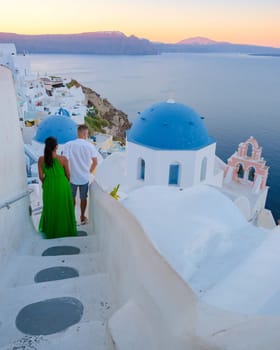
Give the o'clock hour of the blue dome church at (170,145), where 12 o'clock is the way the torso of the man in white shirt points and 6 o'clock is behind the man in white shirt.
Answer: The blue dome church is roughly at 1 o'clock from the man in white shirt.

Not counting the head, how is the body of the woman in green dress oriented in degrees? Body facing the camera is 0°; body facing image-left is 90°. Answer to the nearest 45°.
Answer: approximately 180°

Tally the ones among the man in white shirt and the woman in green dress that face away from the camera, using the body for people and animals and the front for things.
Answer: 2

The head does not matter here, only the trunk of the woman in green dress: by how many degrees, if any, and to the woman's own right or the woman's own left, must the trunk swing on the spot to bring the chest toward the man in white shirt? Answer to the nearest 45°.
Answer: approximately 45° to the woman's own right

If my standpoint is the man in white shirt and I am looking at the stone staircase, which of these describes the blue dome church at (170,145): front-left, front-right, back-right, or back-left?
back-left

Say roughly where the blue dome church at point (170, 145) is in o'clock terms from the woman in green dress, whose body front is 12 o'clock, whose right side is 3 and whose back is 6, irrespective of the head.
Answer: The blue dome church is roughly at 1 o'clock from the woman in green dress.

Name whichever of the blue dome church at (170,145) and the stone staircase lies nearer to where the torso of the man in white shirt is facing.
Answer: the blue dome church

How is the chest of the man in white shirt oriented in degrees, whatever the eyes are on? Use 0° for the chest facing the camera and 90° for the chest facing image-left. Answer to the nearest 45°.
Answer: approximately 180°

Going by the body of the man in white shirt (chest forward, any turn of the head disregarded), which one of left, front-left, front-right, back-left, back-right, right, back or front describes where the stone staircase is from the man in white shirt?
back

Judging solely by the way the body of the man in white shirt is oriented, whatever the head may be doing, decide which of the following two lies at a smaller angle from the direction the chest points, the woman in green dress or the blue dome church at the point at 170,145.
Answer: the blue dome church
